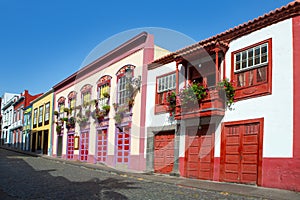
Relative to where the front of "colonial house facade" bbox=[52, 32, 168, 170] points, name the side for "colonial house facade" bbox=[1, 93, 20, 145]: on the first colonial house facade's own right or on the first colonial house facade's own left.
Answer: on the first colonial house facade's own right

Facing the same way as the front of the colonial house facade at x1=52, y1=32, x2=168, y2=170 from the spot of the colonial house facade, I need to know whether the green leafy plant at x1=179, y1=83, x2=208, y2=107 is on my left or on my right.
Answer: on my left

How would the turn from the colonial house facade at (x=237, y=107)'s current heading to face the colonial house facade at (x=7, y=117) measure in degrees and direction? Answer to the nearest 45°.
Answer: approximately 90° to its right

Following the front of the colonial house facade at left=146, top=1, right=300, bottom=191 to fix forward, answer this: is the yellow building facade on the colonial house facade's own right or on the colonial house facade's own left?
on the colonial house facade's own right

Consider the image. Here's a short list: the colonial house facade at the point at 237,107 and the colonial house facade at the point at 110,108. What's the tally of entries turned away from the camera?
0

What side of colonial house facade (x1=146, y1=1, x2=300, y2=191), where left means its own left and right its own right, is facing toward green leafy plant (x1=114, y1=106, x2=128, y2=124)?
right

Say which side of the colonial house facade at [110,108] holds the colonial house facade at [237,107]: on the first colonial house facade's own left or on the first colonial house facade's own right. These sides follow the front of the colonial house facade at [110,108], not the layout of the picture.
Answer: on the first colonial house facade's own left

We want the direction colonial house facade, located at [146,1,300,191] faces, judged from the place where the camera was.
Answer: facing the viewer and to the left of the viewer

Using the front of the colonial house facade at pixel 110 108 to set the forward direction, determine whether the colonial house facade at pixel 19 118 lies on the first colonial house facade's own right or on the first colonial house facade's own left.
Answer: on the first colonial house facade's own right

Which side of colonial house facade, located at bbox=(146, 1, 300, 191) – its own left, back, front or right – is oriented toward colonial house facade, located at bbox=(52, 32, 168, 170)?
right
